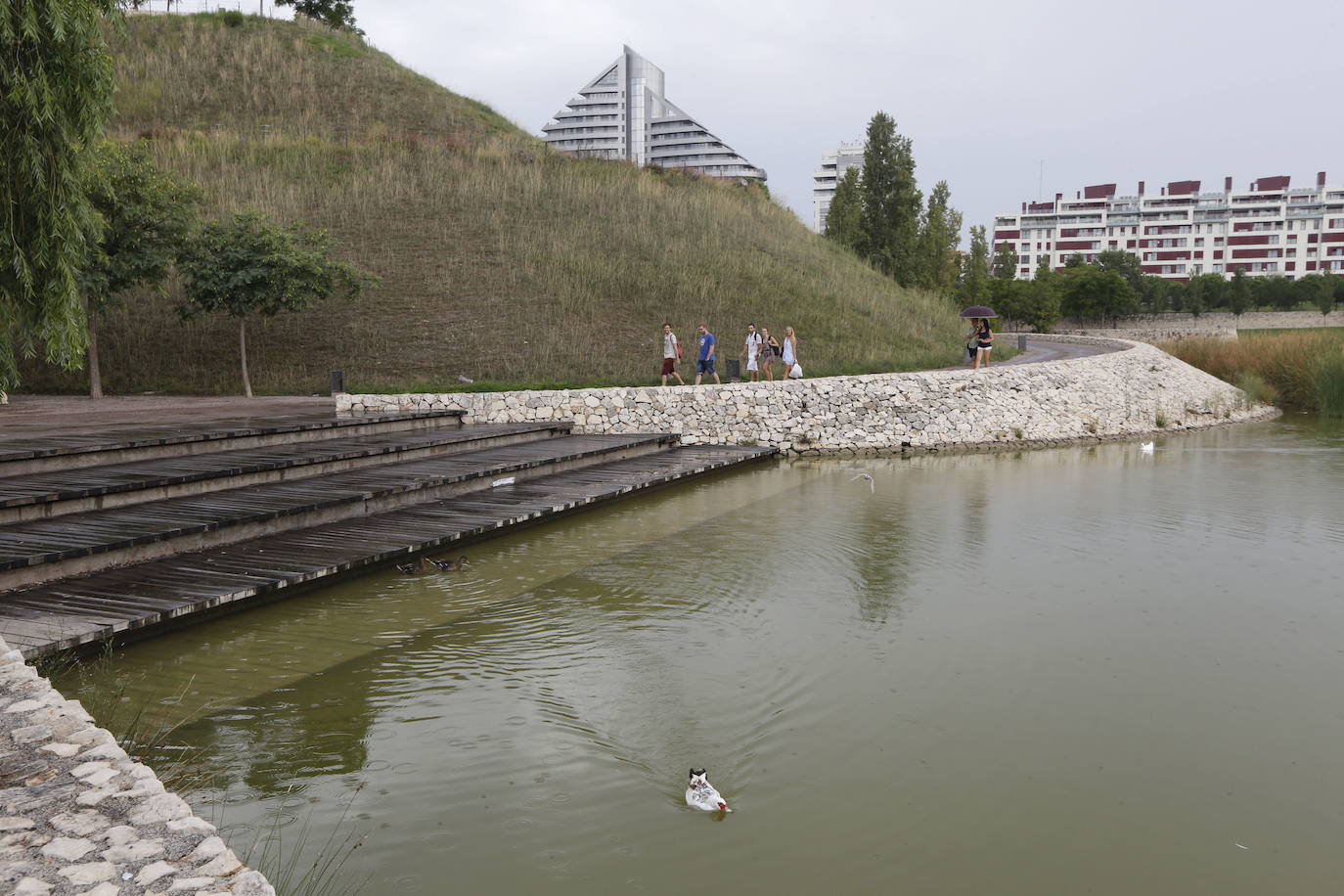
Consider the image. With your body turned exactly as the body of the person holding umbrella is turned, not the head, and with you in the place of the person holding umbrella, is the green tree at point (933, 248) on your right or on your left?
on your right

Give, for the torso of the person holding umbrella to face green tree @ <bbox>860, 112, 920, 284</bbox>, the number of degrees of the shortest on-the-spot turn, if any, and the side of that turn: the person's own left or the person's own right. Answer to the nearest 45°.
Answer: approximately 135° to the person's own right

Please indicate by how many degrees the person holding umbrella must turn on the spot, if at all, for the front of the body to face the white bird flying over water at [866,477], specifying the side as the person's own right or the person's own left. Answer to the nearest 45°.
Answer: approximately 45° to the person's own left

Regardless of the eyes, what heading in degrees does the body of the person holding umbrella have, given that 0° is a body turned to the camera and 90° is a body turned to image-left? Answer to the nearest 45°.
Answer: approximately 45°

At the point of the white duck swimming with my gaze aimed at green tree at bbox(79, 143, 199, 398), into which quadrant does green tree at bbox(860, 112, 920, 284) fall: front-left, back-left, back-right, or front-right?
front-right

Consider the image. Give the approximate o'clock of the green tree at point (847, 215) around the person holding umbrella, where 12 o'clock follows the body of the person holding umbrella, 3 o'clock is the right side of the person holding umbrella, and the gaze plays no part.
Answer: The green tree is roughly at 4 o'clock from the person holding umbrella.
